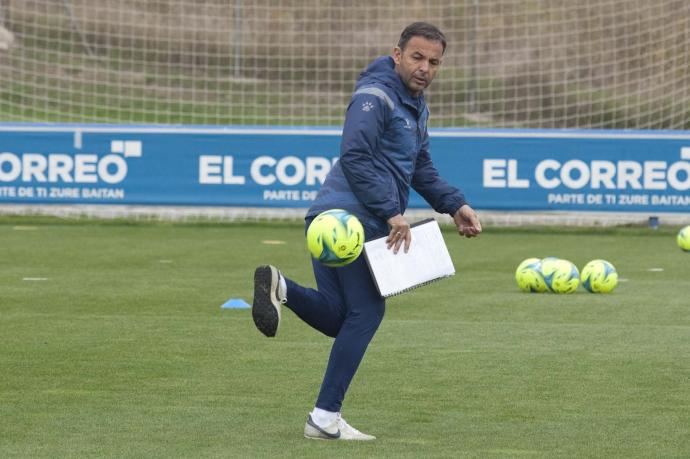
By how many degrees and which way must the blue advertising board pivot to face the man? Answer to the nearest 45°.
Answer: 0° — it already faces them

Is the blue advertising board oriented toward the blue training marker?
yes

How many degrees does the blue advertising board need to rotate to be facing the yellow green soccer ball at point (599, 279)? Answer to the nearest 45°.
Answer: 0° — it already faces it

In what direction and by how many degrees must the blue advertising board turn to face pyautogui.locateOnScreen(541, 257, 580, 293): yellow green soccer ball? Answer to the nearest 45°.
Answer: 0° — it already faces it

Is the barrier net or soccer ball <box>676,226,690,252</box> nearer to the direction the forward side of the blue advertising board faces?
the soccer ball

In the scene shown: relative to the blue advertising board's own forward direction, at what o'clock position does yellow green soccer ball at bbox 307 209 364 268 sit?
The yellow green soccer ball is roughly at 12 o'clock from the blue advertising board.

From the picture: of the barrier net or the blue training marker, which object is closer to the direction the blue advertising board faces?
the blue training marker

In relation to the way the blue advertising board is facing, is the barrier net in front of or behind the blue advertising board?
behind

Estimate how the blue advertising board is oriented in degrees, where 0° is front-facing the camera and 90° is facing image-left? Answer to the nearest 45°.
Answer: approximately 0°
